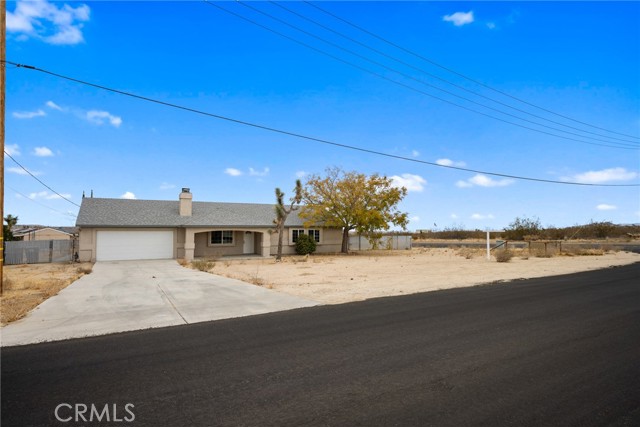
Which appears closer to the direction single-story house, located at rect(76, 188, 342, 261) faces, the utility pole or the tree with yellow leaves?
the utility pole

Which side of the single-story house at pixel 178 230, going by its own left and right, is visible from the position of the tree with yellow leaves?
left

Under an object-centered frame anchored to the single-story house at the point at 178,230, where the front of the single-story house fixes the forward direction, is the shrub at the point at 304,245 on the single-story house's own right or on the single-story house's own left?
on the single-story house's own left

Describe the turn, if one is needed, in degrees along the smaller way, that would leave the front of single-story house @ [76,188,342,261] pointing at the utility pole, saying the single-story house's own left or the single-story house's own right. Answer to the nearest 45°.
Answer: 0° — it already faces it

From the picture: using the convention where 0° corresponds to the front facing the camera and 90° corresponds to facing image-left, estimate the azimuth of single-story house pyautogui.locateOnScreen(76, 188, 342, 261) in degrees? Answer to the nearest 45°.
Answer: approximately 0°
